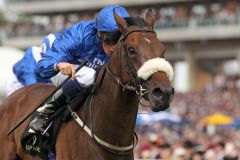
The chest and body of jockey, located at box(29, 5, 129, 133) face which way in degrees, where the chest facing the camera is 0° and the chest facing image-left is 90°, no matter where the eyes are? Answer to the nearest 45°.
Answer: approximately 315°
